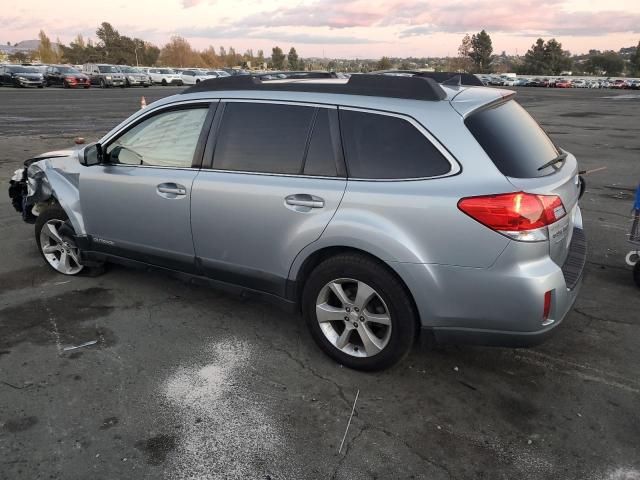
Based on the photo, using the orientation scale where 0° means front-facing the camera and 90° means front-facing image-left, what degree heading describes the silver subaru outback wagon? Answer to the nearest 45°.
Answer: approximately 135°

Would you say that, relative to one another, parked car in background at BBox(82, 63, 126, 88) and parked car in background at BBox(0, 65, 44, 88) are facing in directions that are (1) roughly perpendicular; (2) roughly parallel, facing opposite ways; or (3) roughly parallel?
roughly parallel

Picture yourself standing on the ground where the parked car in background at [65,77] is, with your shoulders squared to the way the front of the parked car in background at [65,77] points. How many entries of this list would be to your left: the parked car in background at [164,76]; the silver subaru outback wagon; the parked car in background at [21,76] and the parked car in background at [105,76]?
2

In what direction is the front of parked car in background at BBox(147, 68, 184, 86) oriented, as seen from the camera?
facing the viewer and to the right of the viewer

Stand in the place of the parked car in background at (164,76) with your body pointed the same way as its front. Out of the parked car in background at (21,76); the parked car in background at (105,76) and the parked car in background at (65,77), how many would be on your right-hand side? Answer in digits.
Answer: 3

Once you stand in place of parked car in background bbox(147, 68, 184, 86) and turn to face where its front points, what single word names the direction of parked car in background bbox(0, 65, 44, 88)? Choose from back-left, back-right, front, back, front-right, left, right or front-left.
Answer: right

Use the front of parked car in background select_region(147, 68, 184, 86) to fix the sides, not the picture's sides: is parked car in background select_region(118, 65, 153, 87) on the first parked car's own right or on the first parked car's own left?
on the first parked car's own right

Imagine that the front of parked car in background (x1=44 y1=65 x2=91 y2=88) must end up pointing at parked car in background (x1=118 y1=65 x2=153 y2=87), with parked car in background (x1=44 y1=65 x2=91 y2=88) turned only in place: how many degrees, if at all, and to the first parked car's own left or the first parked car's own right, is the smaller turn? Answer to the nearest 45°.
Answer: approximately 90° to the first parked car's own left

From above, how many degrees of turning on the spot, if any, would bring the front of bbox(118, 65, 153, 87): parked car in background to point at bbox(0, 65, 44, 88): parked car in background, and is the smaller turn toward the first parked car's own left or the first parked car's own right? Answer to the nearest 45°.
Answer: approximately 90° to the first parked car's own right

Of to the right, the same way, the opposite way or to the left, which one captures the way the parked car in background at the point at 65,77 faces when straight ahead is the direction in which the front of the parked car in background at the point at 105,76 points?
the same way

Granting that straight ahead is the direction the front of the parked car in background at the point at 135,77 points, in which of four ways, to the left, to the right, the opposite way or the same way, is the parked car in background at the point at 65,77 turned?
the same way

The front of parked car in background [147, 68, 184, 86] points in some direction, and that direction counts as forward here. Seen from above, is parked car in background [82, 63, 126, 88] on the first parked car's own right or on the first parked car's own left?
on the first parked car's own right

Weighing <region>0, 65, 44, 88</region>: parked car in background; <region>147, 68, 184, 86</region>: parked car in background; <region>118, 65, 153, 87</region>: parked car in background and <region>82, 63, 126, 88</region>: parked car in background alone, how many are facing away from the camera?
0

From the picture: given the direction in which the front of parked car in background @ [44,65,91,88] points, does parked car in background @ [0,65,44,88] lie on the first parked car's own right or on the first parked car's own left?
on the first parked car's own right

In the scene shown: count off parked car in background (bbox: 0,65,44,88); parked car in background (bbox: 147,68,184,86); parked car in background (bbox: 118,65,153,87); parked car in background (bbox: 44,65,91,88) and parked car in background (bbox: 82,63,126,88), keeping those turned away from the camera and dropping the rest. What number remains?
0

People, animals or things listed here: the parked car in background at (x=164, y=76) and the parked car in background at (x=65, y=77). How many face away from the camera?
0

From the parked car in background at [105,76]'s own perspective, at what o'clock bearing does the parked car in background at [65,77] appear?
the parked car in background at [65,77] is roughly at 3 o'clock from the parked car in background at [105,76].

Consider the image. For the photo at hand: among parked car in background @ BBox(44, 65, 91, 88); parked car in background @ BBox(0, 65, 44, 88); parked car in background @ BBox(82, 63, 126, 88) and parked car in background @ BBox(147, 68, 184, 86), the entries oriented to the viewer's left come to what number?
0

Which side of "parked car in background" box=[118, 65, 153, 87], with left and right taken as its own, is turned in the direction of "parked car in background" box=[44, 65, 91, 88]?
right
